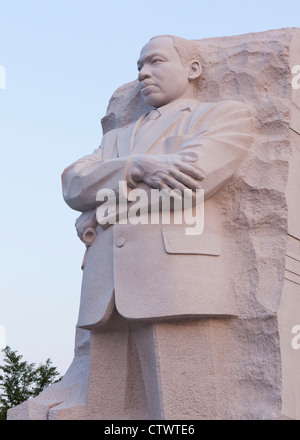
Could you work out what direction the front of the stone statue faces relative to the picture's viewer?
facing the viewer and to the left of the viewer

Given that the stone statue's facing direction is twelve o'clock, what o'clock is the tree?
The tree is roughly at 4 o'clock from the stone statue.
